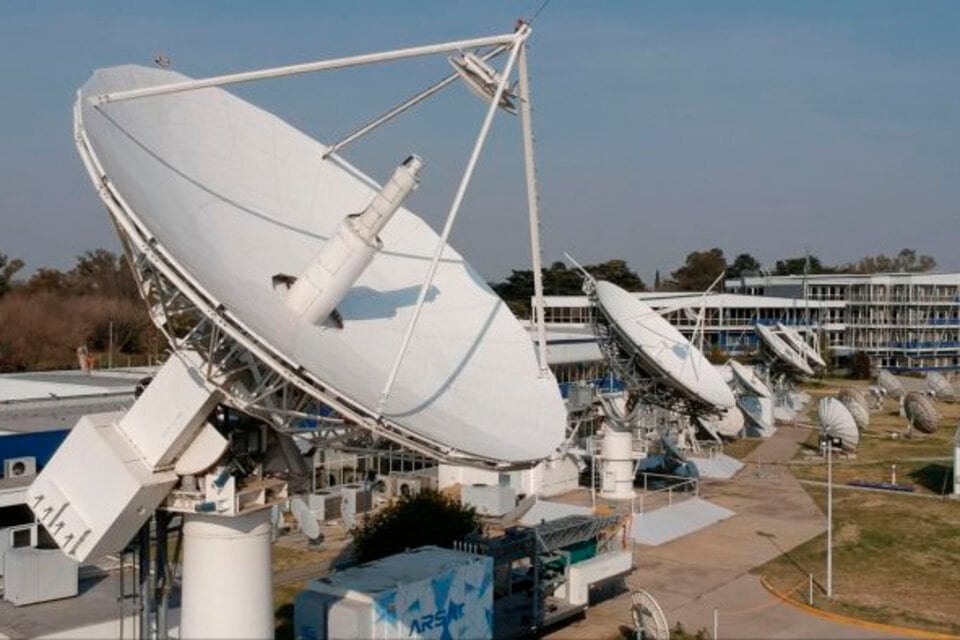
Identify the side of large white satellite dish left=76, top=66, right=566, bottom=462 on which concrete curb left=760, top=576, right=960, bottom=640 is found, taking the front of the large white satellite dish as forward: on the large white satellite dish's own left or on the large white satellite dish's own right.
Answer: on the large white satellite dish's own left

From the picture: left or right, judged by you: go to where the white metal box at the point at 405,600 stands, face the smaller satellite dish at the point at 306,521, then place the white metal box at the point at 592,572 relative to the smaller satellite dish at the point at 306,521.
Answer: right

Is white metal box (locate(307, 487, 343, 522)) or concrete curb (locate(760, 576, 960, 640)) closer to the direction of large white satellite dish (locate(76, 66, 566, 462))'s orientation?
the concrete curb

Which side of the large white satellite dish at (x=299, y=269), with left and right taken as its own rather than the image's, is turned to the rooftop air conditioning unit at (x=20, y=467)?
back

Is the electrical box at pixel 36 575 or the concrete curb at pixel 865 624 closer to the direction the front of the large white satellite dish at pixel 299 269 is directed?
the concrete curb

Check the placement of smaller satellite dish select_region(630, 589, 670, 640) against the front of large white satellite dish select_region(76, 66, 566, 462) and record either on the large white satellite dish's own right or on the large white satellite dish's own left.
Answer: on the large white satellite dish's own left

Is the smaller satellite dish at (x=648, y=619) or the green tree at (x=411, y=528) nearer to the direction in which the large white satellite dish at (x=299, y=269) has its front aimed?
the smaller satellite dish
